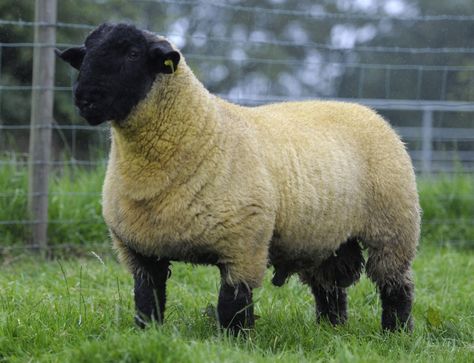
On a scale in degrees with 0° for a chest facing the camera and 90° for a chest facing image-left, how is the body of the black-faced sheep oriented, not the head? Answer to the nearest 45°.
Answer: approximately 45°

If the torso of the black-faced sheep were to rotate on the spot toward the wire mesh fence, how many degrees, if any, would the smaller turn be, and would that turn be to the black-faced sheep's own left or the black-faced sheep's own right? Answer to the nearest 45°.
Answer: approximately 135° to the black-faced sheep's own right
